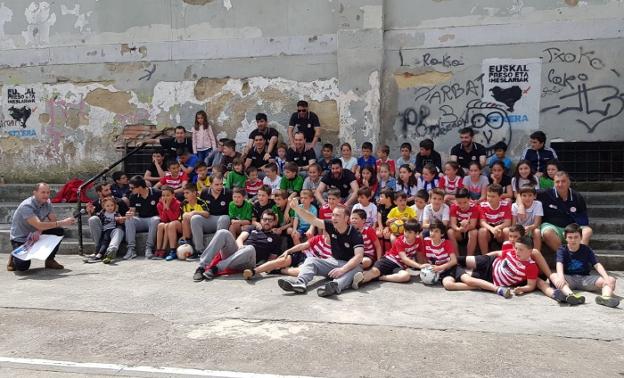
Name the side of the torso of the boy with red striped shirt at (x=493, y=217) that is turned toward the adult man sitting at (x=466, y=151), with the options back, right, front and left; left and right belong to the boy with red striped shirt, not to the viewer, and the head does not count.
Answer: back

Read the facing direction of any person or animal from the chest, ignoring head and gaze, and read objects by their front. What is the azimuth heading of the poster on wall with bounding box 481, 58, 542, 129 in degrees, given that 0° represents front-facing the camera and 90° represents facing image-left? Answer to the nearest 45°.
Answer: approximately 0°

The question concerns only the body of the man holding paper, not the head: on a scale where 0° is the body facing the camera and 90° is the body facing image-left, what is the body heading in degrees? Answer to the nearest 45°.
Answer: approximately 270°

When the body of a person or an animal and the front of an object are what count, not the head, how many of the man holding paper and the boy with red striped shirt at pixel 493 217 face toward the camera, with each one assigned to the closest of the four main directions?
1

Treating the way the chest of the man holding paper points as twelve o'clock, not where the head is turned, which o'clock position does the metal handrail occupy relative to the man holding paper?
The metal handrail is roughly at 10 o'clock from the man holding paper.

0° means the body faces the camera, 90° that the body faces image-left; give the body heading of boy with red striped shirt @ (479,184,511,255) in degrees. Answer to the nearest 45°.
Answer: approximately 0°
